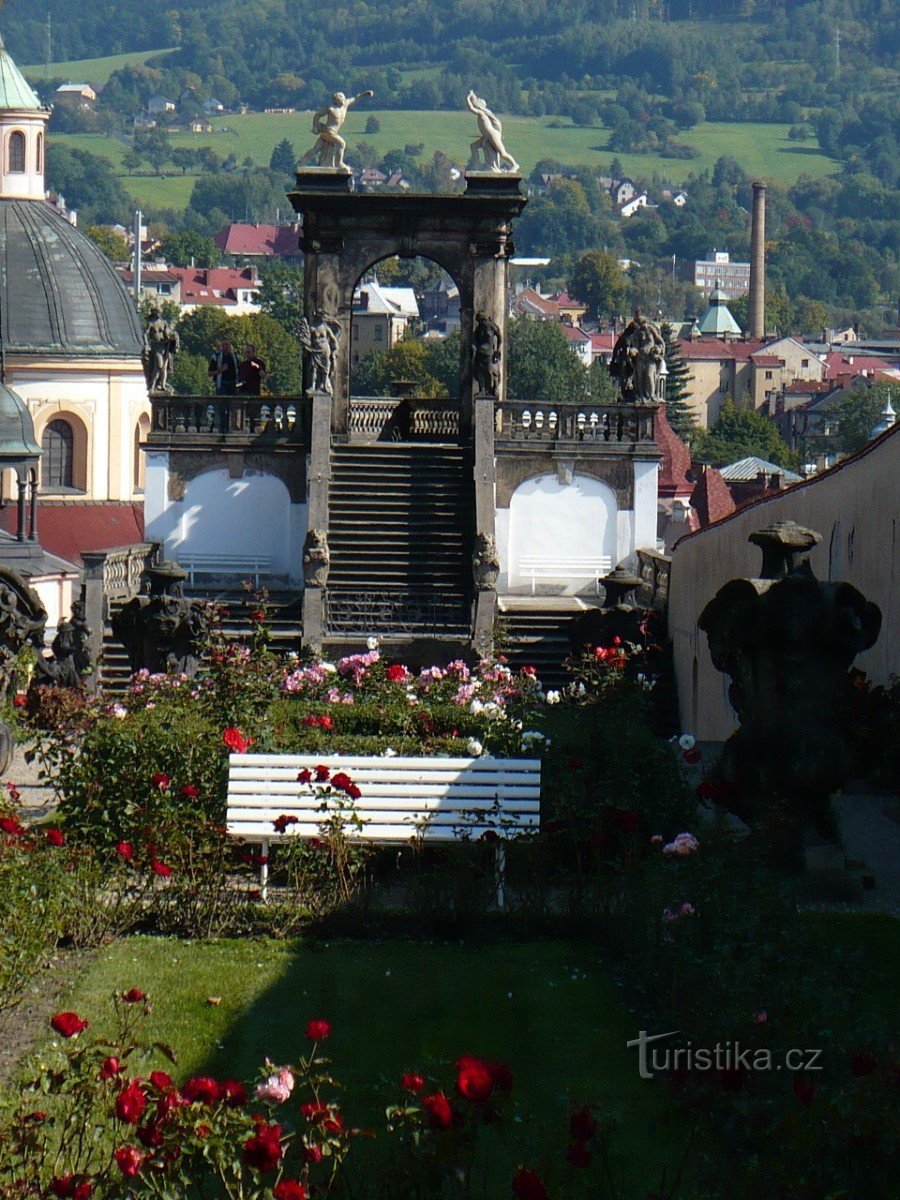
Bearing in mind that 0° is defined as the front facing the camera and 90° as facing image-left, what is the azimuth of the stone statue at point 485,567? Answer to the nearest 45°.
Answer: approximately 0°

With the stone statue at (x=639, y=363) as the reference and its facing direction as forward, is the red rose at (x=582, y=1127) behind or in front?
in front

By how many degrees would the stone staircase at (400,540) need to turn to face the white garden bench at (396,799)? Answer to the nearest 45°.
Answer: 0° — it already faces it

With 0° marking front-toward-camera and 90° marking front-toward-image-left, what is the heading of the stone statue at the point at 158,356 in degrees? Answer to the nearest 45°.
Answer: approximately 0°

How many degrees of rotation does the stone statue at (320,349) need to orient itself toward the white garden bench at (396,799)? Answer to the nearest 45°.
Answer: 0° — it already faces it

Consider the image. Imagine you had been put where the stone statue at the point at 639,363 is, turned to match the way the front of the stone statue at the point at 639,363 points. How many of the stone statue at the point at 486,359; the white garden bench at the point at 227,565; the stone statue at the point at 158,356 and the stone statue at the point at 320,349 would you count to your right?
4

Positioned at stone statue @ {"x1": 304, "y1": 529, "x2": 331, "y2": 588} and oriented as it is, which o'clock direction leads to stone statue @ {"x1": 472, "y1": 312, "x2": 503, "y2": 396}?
stone statue @ {"x1": 472, "y1": 312, "x2": 503, "y2": 396} is roughly at 7 o'clock from stone statue @ {"x1": 304, "y1": 529, "x2": 331, "y2": 588}.

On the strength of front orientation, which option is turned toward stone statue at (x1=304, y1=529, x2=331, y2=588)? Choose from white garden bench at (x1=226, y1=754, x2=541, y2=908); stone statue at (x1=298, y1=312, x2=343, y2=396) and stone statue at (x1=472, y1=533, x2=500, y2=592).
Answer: stone statue at (x1=298, y1=312, x2=343, y2=396)
